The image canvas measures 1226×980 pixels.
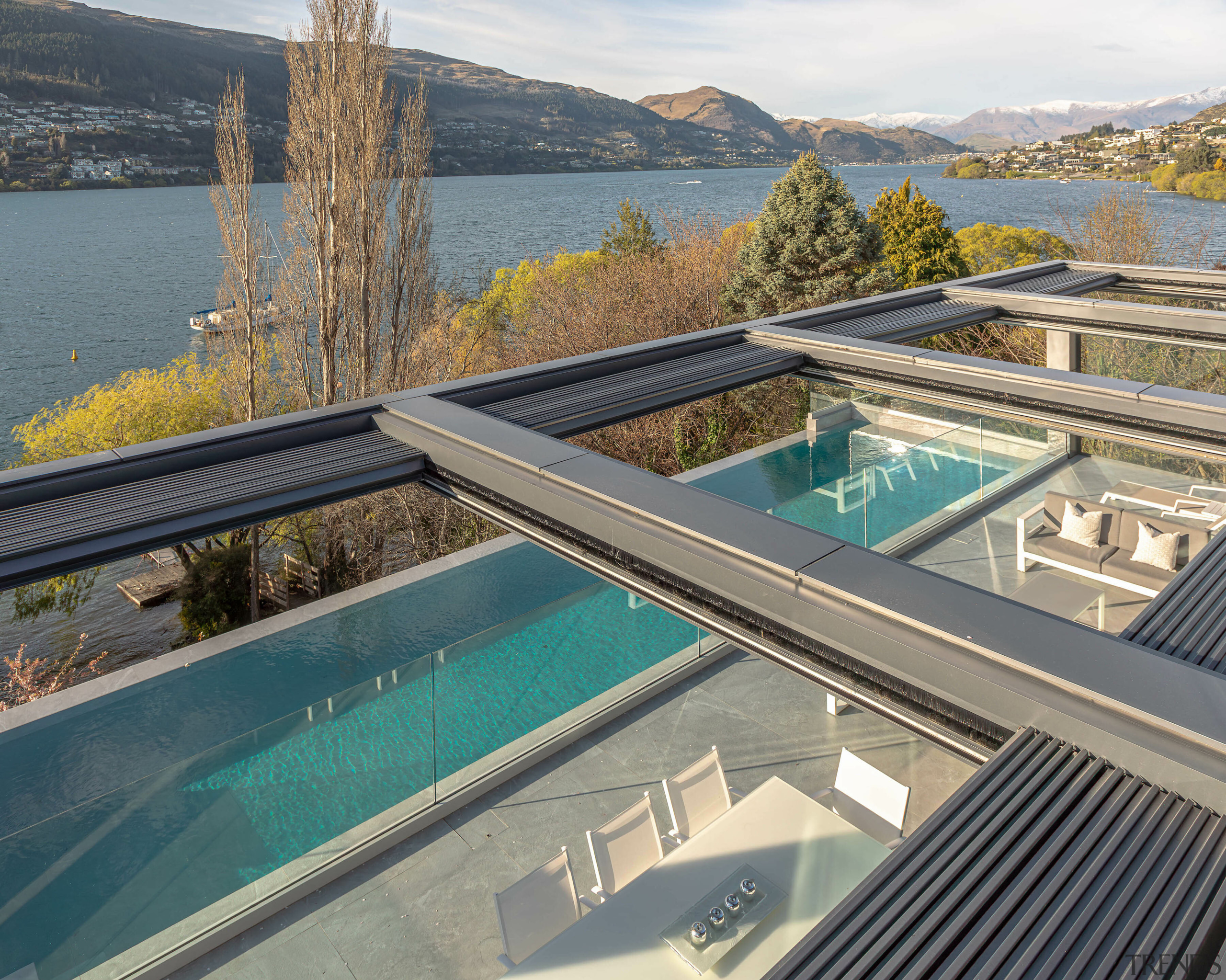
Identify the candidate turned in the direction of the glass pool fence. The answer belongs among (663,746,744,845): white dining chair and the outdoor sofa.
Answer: the outdoor sofa

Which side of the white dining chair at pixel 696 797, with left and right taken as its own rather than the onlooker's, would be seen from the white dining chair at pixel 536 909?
right

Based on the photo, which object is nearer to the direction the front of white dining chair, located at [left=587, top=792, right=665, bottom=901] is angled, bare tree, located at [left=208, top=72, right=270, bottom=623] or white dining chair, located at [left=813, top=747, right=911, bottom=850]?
the white dining chair

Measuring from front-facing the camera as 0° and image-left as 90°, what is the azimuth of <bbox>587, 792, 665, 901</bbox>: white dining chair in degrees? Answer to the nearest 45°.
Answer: approximately 315°

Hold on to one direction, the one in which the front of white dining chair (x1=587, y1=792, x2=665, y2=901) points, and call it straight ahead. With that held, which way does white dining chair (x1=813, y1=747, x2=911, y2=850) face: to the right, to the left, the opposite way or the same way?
to the right

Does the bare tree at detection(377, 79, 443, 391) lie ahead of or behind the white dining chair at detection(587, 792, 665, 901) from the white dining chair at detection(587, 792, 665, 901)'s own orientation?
behind

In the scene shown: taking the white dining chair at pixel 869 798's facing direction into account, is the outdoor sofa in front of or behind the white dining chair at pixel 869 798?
behind

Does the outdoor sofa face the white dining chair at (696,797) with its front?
yes

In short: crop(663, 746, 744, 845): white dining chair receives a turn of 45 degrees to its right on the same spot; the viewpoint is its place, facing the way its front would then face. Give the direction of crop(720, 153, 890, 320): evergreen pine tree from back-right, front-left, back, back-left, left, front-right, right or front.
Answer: back
